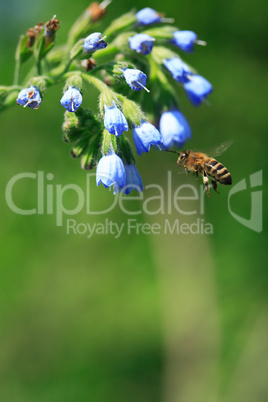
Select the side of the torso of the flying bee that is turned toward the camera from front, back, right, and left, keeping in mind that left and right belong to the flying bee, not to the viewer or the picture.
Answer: left
